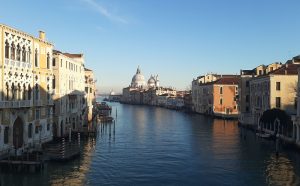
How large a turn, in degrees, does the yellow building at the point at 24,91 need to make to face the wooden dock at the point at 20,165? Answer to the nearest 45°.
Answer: approximately 45° to its right

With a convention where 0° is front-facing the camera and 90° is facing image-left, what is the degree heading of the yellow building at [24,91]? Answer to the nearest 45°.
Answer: approximately 315°
